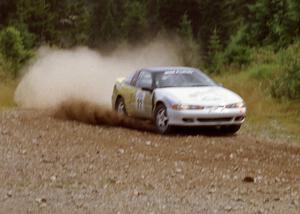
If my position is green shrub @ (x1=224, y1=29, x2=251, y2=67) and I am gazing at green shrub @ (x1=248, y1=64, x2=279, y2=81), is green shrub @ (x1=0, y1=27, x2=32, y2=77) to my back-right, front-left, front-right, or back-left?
back-right

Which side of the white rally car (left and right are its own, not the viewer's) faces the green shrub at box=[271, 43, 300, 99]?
left

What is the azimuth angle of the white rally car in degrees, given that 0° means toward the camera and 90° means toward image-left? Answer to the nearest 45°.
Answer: approximately 315°

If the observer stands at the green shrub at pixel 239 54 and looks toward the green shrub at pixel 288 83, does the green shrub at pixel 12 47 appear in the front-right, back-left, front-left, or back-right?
back-right

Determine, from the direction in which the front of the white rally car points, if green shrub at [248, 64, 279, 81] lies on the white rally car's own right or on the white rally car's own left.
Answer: on the white rally car's own left

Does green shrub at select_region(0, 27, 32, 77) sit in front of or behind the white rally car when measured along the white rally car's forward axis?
behind

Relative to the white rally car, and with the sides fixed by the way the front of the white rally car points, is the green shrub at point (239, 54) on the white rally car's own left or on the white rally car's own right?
on the white rally car's own left
